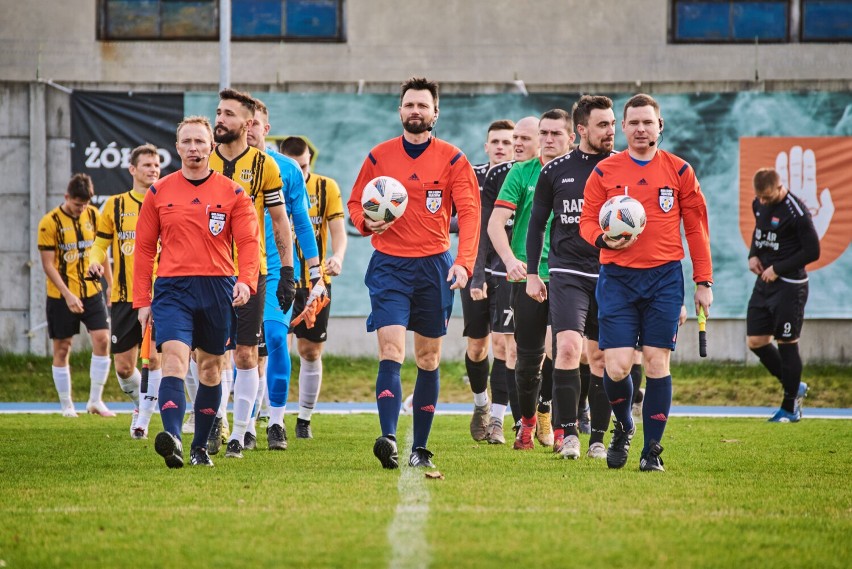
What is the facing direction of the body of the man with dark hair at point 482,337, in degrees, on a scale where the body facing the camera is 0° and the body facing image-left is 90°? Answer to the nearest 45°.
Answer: approximately 0°

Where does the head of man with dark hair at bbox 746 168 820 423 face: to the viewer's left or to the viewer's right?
to the viewer's left

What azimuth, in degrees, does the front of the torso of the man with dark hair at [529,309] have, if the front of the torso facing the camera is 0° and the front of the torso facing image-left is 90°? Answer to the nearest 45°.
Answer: approximately 0°

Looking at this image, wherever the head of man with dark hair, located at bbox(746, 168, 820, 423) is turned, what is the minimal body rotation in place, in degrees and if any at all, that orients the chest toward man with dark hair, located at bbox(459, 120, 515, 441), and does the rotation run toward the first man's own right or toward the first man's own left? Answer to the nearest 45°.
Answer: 0° — they already face them

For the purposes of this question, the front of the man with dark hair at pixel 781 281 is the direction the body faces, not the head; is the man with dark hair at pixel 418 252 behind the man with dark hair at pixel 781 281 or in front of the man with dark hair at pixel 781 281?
in front

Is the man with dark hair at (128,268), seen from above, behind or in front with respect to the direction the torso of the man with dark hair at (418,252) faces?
behind

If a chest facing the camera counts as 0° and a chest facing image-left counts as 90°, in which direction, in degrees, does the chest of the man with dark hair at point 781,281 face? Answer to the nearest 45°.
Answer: approximately 45°
